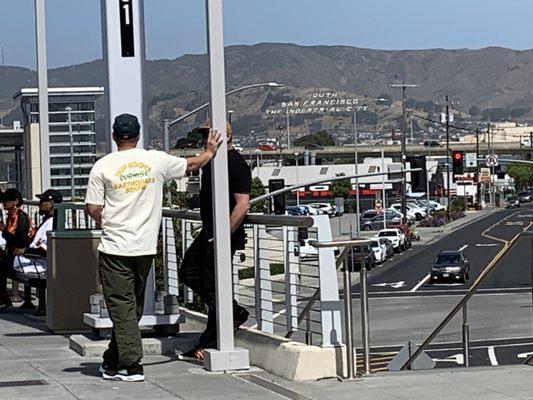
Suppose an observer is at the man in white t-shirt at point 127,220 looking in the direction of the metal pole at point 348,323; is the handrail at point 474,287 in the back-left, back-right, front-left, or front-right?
front-left

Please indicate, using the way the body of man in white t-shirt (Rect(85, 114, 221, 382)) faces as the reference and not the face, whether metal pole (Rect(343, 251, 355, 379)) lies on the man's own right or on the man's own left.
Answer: on the man's own right

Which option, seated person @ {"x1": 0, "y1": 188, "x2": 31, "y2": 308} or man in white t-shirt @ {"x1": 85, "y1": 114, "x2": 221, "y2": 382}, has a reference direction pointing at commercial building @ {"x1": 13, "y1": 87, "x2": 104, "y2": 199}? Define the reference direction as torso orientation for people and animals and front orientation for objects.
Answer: the man in white t-shirt

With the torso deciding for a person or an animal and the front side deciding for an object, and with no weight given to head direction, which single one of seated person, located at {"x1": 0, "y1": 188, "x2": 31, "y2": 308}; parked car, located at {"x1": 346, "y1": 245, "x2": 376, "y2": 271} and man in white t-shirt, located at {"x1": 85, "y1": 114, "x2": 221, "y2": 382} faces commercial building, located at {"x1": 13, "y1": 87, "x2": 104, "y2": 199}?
the man in white t-shirt

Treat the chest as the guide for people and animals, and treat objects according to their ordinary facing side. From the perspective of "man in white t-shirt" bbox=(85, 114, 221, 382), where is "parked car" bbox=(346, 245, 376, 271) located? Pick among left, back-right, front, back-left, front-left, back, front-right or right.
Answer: front

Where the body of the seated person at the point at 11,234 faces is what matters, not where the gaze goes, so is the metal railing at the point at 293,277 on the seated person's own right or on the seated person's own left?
on the seated person's own left

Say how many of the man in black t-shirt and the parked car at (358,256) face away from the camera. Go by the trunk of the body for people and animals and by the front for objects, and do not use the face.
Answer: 0

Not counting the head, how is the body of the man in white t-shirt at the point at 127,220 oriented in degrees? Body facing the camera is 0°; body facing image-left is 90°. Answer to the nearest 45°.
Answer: approximately 180°

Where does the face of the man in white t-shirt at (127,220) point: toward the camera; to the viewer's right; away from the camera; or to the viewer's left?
away from the camera

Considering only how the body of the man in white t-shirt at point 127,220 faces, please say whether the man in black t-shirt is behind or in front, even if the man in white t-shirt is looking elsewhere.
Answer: in front

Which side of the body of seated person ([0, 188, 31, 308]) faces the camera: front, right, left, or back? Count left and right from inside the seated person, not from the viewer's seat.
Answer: left
